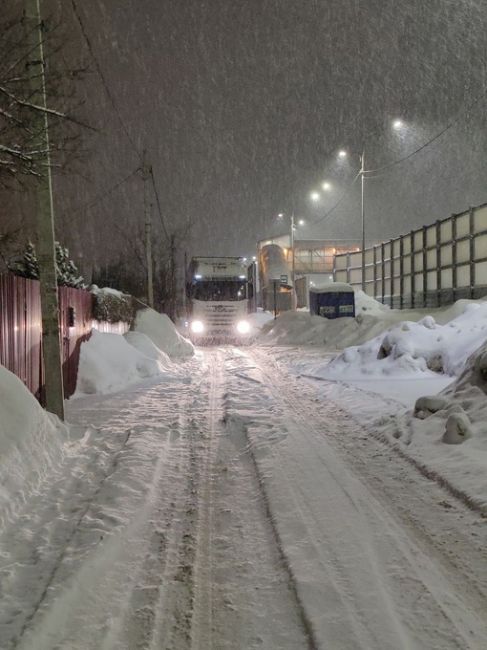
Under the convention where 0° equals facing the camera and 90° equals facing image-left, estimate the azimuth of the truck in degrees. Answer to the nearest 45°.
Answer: approximately 0°

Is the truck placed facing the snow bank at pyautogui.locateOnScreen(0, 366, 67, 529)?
yes

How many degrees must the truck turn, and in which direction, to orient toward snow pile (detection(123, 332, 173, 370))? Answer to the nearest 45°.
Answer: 0° — it already faces it

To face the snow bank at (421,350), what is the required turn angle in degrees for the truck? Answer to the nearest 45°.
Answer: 0° — it already faces it

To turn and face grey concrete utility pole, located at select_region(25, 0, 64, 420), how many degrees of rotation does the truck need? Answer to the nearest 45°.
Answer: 0° — it already faces it

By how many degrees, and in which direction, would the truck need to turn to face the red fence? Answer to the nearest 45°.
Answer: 0° — it already faces it

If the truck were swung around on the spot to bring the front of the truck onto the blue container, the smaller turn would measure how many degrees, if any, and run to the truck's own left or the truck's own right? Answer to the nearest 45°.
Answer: approximately 90° to the truck's own left

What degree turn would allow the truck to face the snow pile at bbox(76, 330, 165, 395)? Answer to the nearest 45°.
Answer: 0° — it already faces it
